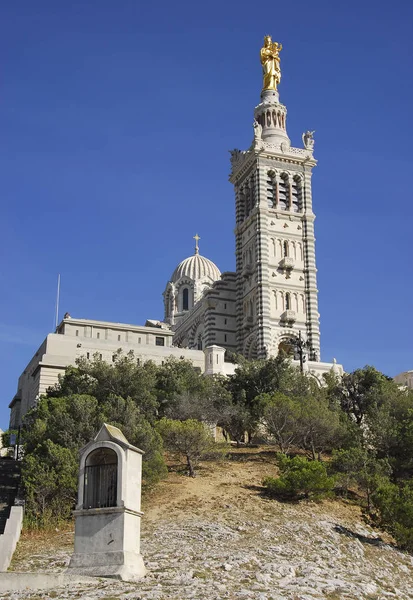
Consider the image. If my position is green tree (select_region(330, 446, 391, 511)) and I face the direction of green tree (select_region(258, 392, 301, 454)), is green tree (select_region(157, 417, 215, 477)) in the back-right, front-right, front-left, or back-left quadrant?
front-left

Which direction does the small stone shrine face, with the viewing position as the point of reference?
facing the viewer and to the left of the viewer

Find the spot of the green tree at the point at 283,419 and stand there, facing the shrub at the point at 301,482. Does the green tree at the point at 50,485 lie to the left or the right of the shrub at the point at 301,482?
right

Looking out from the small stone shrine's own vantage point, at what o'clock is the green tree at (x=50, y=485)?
The green tree is roughly at 4 o'clock from the small stone shrine.

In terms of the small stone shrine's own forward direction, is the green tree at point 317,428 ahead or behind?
behind

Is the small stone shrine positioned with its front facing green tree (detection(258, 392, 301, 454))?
no

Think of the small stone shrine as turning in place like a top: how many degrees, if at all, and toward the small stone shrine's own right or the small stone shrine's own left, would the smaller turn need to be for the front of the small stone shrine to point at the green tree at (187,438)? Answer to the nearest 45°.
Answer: approximately 135° to the small stone shrine's own right

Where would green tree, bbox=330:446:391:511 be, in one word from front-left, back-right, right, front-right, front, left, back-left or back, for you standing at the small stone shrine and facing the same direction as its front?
back

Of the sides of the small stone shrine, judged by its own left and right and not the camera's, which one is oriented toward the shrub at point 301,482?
back
